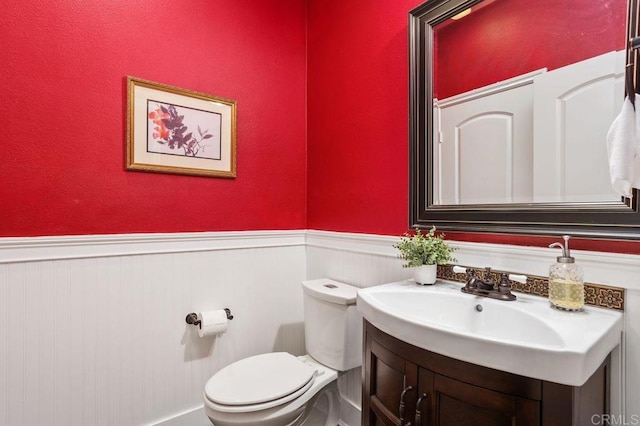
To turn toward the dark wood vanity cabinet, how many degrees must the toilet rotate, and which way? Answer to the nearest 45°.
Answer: approximately 90° to its left

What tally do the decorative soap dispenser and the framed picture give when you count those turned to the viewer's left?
1

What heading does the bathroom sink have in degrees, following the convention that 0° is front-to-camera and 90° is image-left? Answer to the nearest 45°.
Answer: approximately 45°

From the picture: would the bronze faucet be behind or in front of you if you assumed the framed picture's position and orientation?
in front

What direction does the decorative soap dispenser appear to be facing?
to the viewer's left

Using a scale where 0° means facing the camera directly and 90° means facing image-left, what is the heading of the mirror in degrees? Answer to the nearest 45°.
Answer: approximately 45°

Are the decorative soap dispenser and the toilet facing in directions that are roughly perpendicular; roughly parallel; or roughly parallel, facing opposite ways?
roughly perpendicular
